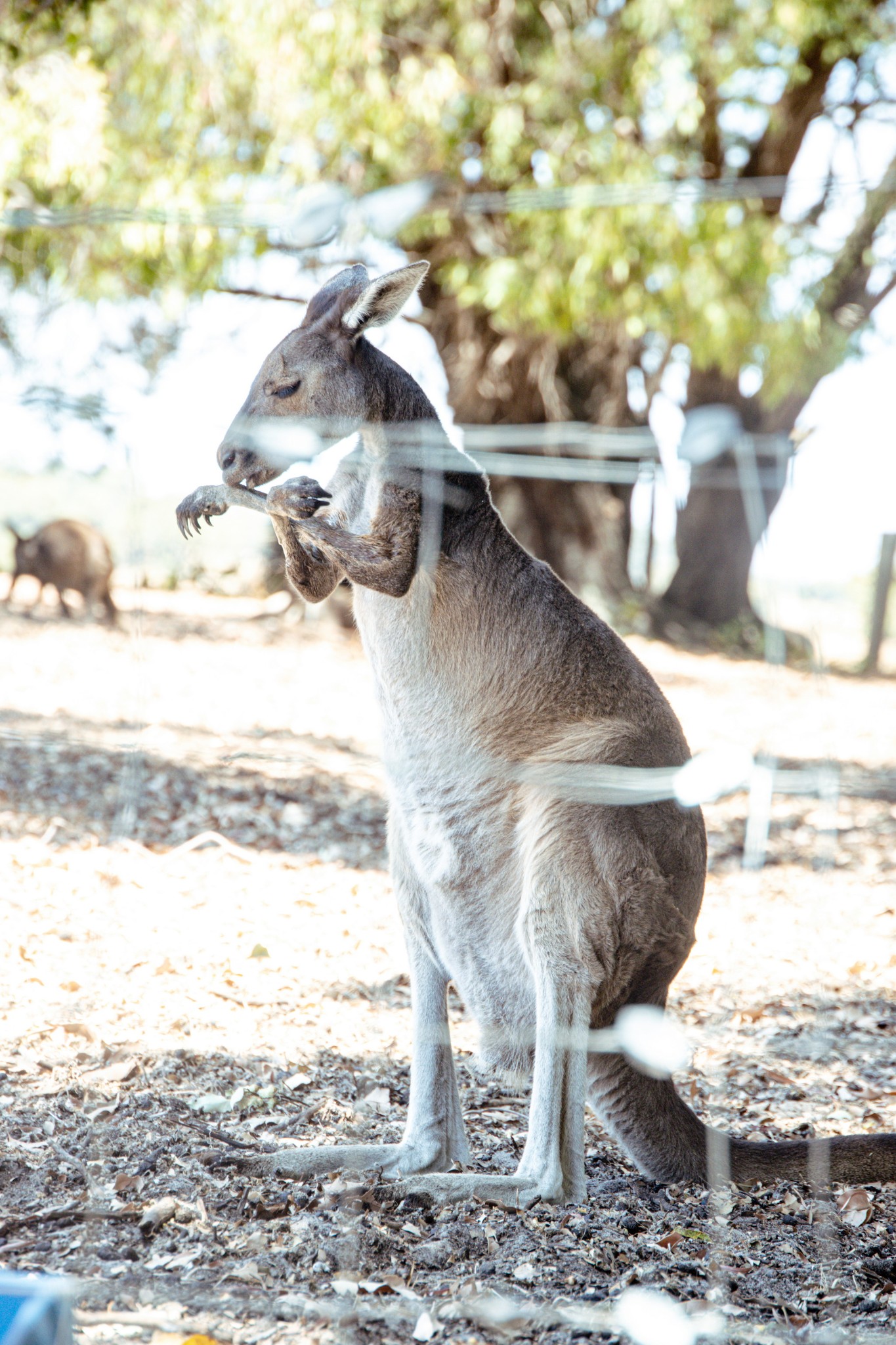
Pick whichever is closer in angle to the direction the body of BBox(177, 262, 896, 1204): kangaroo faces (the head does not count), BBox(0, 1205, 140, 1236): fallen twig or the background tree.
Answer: the fallen twig

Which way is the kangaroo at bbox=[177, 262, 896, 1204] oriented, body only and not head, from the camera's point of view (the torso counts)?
to the viewer's left

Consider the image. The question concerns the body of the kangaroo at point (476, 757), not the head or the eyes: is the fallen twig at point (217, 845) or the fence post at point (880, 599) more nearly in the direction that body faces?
the fallen twig

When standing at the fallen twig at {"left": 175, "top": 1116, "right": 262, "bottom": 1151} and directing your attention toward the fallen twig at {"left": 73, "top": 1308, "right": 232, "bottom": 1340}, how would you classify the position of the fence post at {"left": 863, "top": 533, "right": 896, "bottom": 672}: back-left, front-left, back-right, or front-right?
back-left

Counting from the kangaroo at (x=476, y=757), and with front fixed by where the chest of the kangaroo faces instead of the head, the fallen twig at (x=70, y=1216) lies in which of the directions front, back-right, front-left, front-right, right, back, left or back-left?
front-left

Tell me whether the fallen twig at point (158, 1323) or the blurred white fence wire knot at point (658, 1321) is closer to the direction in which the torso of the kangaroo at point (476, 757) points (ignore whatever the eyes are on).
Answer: the fallen twig
